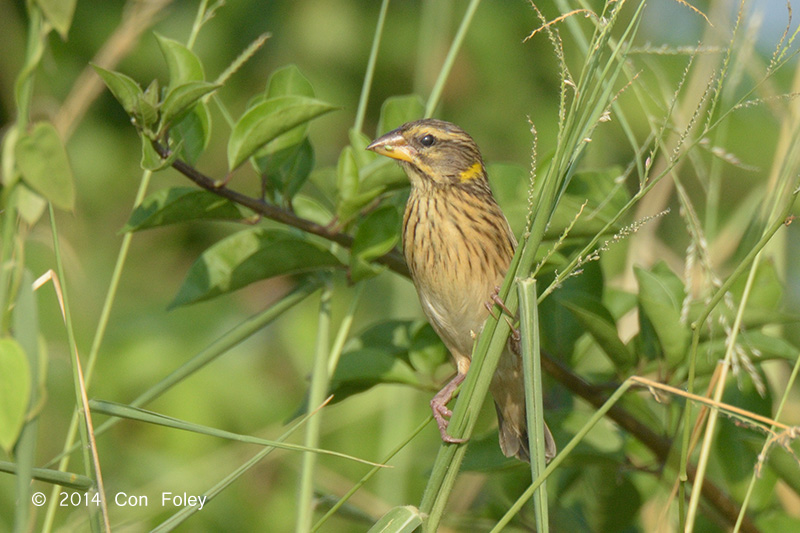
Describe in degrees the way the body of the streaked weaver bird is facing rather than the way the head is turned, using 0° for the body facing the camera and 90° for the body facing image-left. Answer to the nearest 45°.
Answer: approximately 45°

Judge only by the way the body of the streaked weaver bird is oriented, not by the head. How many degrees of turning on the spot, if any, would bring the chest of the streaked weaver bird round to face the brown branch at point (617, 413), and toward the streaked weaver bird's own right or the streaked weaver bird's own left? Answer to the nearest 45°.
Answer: approximately 90° to the streaked weaver bird's own left

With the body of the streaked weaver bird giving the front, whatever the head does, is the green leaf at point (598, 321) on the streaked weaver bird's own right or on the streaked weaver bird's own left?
on the streaked weaver bird's own left

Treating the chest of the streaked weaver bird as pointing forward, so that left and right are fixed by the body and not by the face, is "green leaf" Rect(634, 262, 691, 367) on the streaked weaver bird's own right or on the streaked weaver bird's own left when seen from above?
on the streaked weaver bird's own left

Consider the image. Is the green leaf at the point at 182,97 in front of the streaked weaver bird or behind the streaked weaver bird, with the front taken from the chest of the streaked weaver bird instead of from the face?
in front
